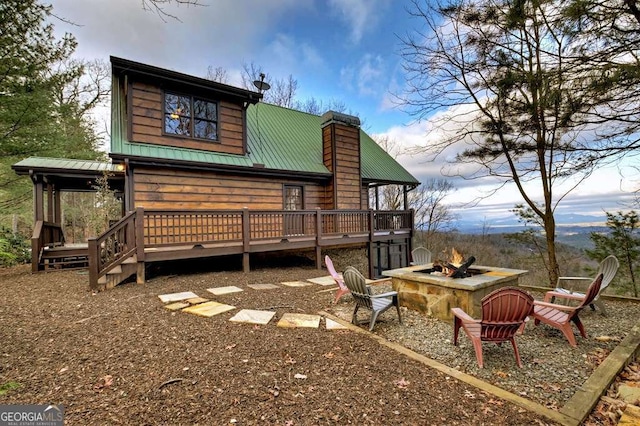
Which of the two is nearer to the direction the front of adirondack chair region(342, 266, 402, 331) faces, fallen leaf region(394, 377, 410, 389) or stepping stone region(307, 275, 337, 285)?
the stepping stone

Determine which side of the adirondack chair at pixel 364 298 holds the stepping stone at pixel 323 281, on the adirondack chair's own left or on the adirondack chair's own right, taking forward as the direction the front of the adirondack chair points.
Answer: on the adirondack chair's own left

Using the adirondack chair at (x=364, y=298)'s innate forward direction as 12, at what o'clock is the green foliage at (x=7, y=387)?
The green foliage is roughly at 6 o'clock from the adirondack chair.

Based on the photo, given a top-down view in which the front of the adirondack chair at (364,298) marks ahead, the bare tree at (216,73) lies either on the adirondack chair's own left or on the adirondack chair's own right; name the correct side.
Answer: on the adirondack chair's own left

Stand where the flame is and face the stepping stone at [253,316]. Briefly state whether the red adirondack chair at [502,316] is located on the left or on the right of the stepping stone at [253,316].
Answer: left

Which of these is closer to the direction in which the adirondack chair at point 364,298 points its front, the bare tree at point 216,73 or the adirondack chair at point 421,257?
the adirondack chair

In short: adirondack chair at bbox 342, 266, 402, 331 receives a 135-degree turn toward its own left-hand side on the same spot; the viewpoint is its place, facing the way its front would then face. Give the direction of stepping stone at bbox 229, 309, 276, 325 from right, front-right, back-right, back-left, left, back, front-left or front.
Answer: front

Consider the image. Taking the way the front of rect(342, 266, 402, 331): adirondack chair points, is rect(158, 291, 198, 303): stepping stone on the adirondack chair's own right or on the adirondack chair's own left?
on the adirondack chair's own left

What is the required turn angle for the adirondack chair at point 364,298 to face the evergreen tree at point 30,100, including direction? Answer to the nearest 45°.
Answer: approximately 135° to its left

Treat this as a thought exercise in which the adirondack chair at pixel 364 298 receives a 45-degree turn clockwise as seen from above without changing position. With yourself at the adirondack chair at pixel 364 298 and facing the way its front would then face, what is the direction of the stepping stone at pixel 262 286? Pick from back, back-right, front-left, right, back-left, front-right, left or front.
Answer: back-left

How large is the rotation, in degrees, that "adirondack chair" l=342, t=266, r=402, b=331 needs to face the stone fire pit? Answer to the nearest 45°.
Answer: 0° — it already faces it

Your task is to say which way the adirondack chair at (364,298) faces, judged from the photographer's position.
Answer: facing away from the viewer and to the right of the viewer

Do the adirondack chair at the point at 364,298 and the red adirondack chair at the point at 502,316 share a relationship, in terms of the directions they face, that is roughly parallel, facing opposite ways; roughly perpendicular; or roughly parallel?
roughly perpendicular

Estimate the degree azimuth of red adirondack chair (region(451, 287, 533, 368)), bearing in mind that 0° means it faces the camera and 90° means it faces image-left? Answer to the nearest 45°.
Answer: approximately 135°
